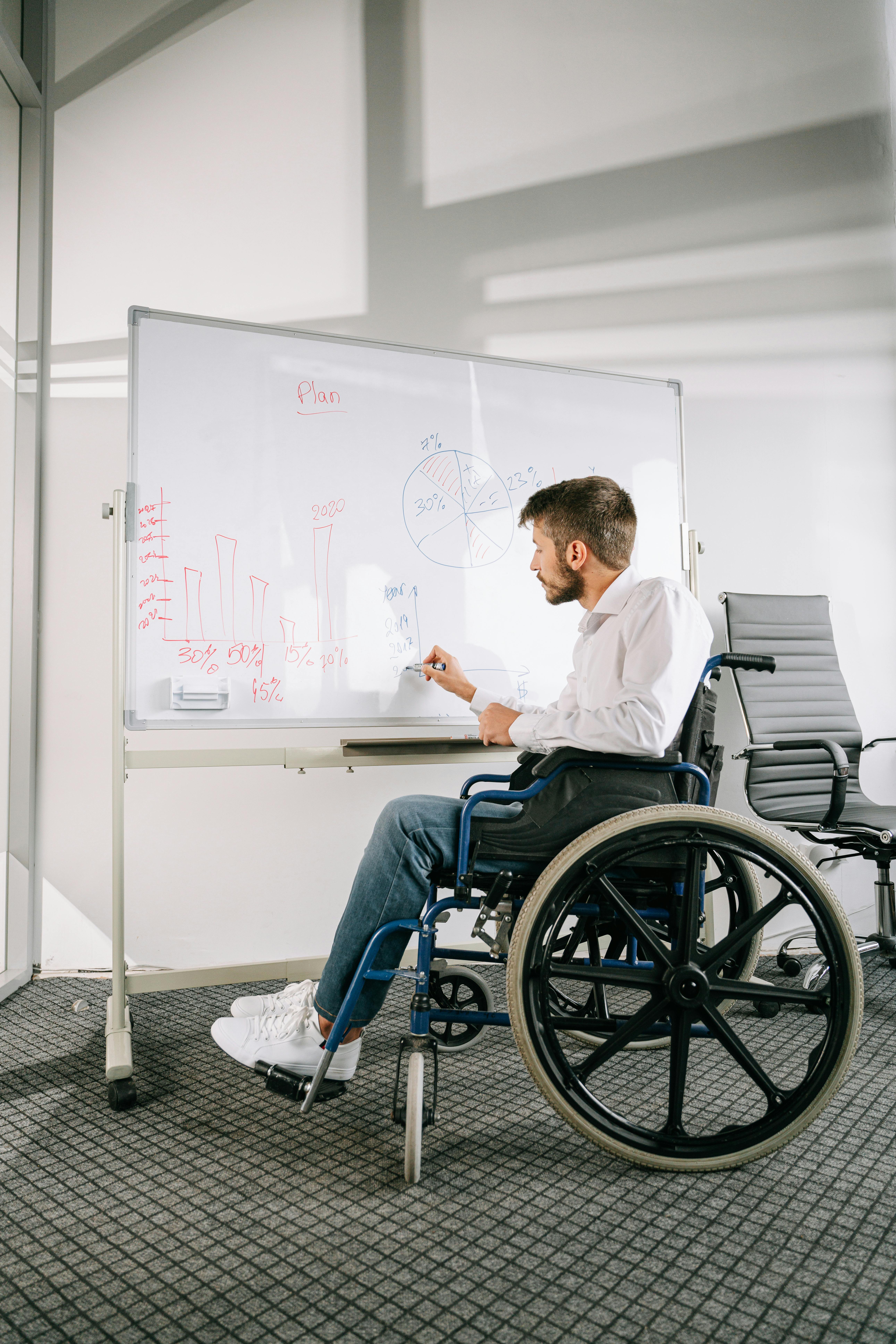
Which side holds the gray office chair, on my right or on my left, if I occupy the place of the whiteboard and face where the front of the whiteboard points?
on my left

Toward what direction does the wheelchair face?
to the viewer's left

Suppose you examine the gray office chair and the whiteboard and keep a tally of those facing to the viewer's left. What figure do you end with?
0

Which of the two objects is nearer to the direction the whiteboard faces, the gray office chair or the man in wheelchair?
the man in wheelchair

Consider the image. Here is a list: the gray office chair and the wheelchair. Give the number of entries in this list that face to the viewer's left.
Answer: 1

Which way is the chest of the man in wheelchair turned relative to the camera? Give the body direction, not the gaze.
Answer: to the viewer's left

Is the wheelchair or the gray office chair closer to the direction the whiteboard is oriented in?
the wheelchair

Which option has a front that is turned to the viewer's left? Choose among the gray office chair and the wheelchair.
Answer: the wheelchair

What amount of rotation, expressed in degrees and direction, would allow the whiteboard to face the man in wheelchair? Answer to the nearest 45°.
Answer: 0° — it already faces them

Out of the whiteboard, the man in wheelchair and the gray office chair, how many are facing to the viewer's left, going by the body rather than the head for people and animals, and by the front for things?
1
